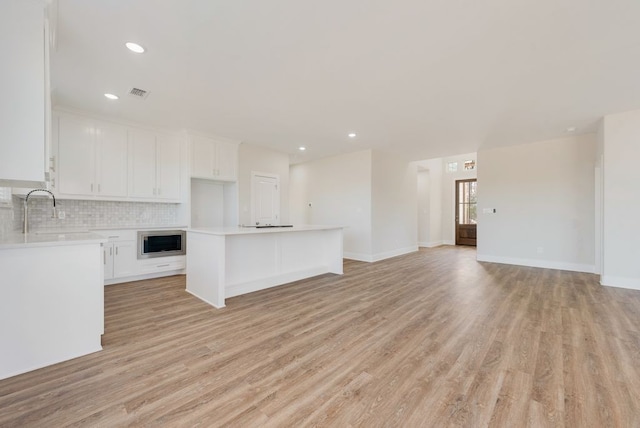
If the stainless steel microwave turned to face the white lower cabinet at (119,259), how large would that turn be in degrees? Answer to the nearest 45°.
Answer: approximately 90° to its right

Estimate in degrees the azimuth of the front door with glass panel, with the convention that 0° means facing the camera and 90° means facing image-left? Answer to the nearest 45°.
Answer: approximately 0°

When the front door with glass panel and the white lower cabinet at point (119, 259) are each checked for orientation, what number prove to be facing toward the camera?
2

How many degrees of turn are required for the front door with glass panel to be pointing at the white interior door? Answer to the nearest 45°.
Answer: approximately 45° to its right

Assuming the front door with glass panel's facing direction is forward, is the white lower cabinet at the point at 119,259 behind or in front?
in front

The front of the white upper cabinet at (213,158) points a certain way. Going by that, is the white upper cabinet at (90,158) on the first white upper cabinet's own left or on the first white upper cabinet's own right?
on the first white upper cabinet's own right

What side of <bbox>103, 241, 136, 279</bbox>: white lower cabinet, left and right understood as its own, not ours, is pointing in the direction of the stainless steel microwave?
left

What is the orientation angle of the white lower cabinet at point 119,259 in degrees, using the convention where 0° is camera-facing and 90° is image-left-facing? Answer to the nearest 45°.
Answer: approximately 0°

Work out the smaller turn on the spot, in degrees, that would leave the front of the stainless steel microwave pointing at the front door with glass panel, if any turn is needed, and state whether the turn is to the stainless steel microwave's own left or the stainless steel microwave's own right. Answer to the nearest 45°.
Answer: approximately 90° to the stainless steel microwave's own left

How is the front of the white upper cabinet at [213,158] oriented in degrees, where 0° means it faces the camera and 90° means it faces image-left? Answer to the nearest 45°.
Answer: approximately 315°

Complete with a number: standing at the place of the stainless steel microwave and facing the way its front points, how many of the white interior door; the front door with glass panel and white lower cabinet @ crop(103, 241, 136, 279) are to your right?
1
